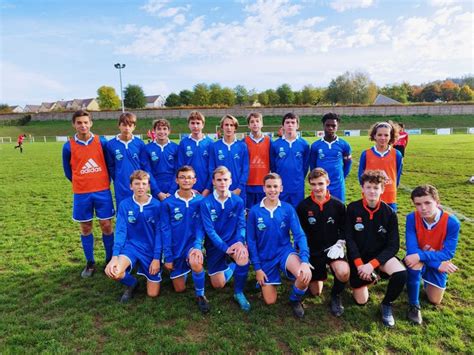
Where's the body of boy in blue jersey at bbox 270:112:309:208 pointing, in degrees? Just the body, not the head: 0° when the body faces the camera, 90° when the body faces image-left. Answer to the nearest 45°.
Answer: approximately 0°

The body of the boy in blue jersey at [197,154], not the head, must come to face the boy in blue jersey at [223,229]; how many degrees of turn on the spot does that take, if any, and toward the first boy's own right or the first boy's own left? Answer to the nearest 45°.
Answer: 0° — they already face them

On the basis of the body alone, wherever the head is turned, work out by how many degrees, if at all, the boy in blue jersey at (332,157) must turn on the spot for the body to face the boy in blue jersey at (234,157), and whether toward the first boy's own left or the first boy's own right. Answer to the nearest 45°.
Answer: approximately 90° to the first boy's own right

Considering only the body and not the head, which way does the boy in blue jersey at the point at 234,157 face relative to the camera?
toward the camera

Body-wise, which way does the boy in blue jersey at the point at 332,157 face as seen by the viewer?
toward the camera

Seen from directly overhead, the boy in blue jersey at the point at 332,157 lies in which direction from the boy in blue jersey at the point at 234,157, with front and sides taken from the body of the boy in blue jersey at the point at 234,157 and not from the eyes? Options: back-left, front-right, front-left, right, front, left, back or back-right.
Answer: left

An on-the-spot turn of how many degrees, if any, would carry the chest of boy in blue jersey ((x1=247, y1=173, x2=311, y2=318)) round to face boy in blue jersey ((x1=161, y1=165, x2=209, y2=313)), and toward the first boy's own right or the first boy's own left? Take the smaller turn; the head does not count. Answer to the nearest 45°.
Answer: approximately 90° to the first boy's own right

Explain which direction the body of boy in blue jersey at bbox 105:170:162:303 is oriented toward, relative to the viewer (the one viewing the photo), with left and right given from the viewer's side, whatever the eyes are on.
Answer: facing the viewer

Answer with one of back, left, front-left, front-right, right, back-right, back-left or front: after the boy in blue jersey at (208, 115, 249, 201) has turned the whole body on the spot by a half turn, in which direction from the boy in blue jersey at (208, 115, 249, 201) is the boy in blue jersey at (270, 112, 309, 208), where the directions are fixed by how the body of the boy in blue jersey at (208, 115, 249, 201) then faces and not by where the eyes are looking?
right

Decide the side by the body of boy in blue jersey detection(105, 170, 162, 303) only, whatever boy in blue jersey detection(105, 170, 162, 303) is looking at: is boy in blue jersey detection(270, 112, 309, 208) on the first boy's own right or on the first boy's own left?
on the first boy's own left
